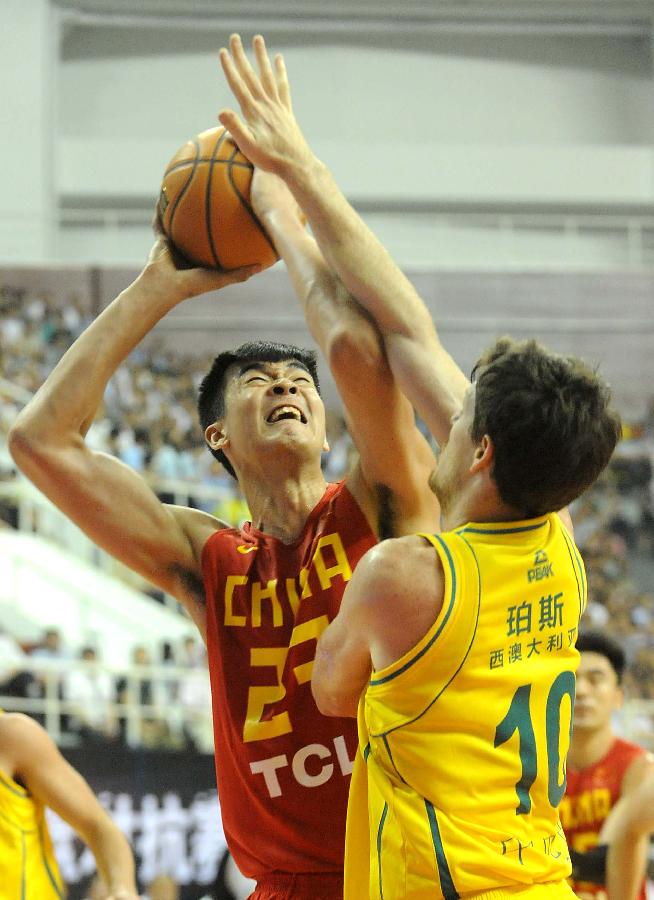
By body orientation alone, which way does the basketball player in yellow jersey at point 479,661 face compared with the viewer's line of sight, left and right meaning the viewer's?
facing away from the viewer and to the left of the viewer

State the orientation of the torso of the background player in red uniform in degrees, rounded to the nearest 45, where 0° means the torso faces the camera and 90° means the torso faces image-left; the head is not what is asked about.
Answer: approximately 45°

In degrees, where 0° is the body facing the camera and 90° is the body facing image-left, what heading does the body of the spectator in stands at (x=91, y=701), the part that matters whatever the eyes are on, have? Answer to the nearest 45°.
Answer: approximately 0°

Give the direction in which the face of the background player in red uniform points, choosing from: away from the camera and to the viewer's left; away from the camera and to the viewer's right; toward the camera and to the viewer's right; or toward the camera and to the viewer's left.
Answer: toward the camera and to the viewer's left

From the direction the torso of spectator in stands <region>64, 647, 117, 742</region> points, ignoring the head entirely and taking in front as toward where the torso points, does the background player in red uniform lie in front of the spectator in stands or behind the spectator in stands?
in front

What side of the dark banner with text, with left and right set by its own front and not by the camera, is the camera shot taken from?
front

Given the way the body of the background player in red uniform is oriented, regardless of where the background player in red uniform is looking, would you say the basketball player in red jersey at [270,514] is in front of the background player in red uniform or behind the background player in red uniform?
in front

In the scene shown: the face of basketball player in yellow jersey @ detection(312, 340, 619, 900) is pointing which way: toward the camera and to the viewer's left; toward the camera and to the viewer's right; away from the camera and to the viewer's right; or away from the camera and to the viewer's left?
away from the camera and to the viewer's left

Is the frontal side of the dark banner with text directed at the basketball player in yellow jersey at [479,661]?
yes

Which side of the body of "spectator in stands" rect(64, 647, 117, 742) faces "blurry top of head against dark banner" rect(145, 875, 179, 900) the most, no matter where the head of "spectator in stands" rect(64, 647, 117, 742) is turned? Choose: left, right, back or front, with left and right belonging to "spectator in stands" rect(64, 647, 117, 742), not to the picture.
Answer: front

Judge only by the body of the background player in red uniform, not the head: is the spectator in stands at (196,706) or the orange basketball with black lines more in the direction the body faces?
the orange basketball with black lines

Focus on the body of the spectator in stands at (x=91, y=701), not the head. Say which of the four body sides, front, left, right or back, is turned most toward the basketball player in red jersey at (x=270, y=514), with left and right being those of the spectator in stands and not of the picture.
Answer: front

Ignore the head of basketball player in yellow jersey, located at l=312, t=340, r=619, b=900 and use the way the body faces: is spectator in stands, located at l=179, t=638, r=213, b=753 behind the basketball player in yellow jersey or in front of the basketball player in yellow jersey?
in front
